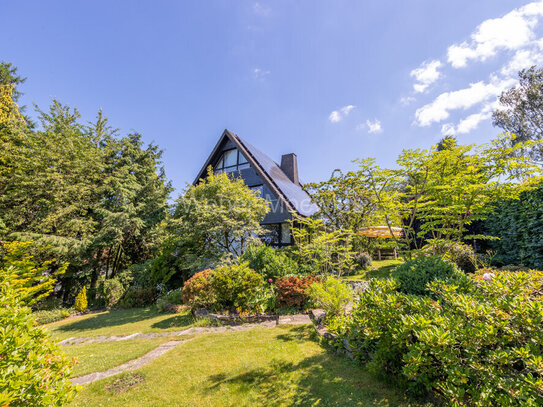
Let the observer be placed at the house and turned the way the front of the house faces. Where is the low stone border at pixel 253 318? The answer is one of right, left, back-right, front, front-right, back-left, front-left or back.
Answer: front-left

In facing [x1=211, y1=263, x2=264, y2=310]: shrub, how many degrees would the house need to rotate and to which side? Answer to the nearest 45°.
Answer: approximately 45° to its left

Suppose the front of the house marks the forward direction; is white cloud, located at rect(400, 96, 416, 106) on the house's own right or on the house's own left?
on the house's own left

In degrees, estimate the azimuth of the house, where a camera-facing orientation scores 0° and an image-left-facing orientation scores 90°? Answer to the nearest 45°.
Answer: approximately 45°

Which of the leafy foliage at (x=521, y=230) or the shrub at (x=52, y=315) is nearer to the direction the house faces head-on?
the shrub

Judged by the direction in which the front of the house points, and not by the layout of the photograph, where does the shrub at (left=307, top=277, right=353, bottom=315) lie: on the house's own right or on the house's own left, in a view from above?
on the house's own left

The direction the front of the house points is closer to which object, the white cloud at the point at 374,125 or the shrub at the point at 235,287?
the shrub

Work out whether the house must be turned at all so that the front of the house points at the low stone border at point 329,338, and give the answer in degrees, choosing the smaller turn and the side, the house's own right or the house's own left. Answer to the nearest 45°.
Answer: approximately 45° to the house's own left

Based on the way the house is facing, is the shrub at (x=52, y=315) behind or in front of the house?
in front

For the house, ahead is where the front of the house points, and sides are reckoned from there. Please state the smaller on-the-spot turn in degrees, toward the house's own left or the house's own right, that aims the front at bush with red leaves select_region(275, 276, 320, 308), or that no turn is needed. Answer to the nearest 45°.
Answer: approximately 45° to the house's own left
